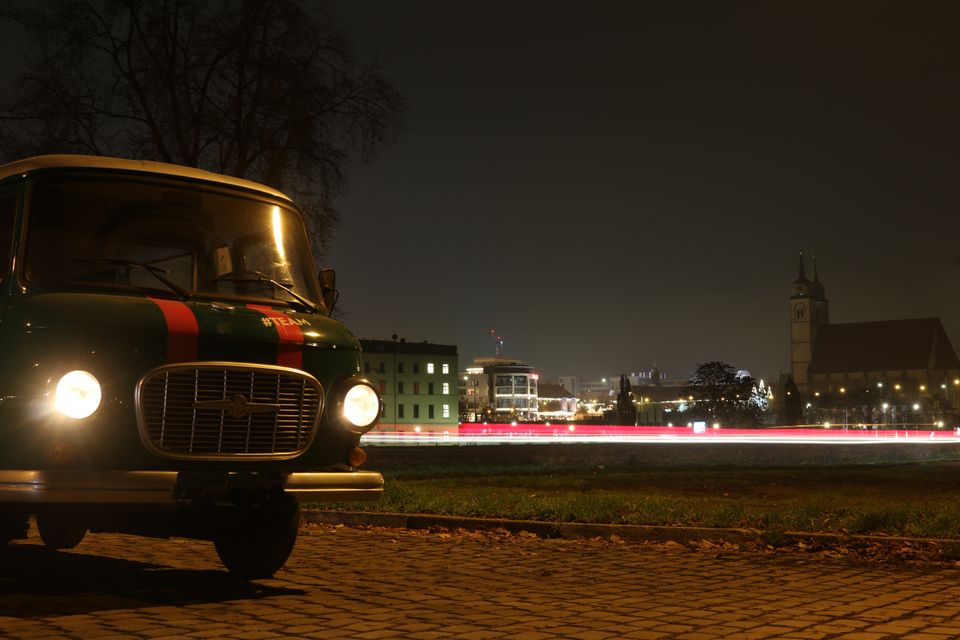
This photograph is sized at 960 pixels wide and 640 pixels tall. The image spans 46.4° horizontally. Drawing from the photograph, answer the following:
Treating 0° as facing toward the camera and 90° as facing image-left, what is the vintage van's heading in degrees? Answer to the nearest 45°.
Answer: approximately 315°

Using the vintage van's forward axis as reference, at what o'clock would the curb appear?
The curb is roughly at 9 o'clock from the vintage van.
